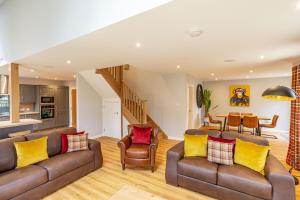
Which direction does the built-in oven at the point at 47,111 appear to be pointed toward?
toward the camera

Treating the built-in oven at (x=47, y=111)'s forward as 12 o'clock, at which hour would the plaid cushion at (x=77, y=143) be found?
The plaid cushion is roughly at 12 o'clock from the built-in oven.

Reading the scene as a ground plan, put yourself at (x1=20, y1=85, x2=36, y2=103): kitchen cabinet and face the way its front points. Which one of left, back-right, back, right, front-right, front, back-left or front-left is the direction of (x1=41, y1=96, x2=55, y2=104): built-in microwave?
left

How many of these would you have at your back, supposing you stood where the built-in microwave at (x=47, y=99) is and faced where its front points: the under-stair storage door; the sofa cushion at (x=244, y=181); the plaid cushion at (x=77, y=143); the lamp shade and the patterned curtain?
0

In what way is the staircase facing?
to the viewer's right

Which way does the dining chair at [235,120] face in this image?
away from the camera

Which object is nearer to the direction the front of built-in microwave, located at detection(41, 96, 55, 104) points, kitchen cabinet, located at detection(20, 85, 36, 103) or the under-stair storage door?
the under-stair storage door

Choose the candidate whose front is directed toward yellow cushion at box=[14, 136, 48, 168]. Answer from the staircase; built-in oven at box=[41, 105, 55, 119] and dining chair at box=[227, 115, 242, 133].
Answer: the built-in oven

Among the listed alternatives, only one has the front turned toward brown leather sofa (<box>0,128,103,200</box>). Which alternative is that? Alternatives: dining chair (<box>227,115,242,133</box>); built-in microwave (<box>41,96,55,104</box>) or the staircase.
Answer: the built-in microwave

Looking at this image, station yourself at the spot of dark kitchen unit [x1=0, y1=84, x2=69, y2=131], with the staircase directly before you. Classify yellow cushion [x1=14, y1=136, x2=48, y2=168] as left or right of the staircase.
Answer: right

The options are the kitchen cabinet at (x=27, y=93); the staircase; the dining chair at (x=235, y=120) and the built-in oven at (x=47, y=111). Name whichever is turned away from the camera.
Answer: the dining chair

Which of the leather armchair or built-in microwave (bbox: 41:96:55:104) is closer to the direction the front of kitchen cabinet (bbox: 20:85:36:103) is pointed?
the leather armchair

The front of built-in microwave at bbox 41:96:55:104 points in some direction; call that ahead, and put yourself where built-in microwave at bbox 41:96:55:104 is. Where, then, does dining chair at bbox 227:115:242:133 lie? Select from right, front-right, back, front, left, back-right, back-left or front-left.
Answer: front-left

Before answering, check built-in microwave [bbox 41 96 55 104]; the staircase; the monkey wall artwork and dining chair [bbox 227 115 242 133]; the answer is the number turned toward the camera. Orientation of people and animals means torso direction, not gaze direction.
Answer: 2

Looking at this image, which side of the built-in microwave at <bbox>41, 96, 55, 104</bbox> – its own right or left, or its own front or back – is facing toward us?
front

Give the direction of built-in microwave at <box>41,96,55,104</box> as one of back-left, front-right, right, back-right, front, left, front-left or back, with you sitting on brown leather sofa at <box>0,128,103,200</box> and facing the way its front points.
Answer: back-left

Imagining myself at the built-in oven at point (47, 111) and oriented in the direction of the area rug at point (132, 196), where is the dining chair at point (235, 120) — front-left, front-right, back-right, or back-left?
front-left

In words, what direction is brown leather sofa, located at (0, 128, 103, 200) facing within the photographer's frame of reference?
facing the viewer and to the right of the viewer

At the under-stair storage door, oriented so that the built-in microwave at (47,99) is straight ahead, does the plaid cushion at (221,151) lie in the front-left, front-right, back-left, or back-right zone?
back-left
